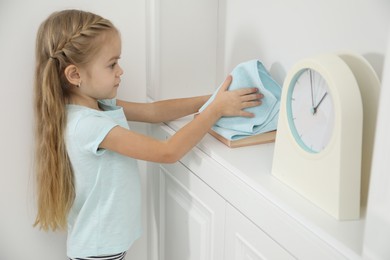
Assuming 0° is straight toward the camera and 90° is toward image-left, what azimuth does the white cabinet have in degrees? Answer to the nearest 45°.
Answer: approximately 45°

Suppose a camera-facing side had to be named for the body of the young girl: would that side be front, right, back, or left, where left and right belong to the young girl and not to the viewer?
right

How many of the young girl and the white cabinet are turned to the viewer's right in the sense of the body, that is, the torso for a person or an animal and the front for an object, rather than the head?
1

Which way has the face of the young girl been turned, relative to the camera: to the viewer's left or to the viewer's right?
to the viewer's right
